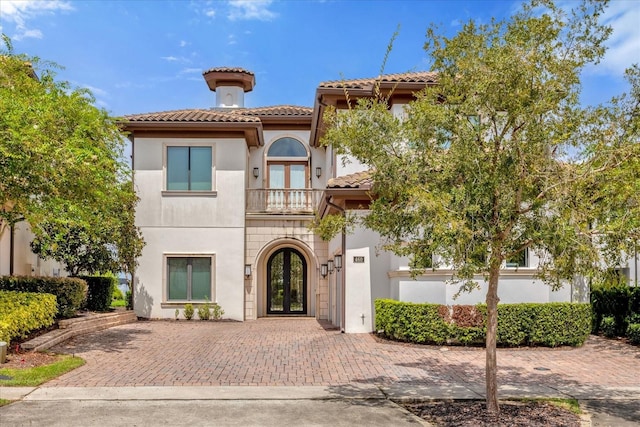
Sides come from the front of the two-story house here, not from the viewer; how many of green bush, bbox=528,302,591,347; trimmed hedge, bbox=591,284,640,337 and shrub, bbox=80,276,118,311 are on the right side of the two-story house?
1

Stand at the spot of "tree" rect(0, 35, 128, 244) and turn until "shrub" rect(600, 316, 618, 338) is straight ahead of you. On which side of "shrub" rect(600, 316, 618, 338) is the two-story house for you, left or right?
left

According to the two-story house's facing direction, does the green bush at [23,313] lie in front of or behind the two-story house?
in front

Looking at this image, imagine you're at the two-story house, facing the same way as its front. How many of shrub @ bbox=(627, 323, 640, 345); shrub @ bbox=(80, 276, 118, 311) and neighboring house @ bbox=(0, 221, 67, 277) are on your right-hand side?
2

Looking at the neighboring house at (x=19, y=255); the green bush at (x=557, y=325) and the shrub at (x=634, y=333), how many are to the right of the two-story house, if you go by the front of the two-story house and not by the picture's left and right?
1

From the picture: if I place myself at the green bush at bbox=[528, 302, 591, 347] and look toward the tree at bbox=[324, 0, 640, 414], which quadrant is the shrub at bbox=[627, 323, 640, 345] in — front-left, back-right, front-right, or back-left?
back-left

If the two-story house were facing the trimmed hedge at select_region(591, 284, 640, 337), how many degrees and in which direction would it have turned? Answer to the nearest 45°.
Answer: approximately 90° to its left

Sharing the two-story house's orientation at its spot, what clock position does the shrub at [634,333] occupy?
The shrub is roughly at 10 o'clock from the two-story house.

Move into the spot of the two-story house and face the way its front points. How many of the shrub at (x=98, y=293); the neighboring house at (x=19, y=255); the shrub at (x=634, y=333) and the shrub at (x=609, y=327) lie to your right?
2

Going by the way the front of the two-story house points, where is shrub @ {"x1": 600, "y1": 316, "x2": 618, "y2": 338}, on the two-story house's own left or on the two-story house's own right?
on the two-story house's own left

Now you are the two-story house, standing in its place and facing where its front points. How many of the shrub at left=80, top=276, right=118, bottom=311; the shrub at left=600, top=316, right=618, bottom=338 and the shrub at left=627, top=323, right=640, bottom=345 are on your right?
1

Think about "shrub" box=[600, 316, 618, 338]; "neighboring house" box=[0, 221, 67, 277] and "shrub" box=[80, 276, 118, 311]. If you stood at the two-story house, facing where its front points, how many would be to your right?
2

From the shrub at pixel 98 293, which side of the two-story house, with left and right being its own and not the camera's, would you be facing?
right

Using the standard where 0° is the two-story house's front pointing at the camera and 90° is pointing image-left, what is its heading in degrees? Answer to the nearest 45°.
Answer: approximately 0°

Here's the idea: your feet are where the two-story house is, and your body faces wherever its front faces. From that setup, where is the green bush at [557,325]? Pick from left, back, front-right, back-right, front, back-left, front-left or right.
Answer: front-left

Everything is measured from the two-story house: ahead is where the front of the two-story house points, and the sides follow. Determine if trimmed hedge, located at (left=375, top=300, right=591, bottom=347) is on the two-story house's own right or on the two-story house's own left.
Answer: on the two-story house's own left
